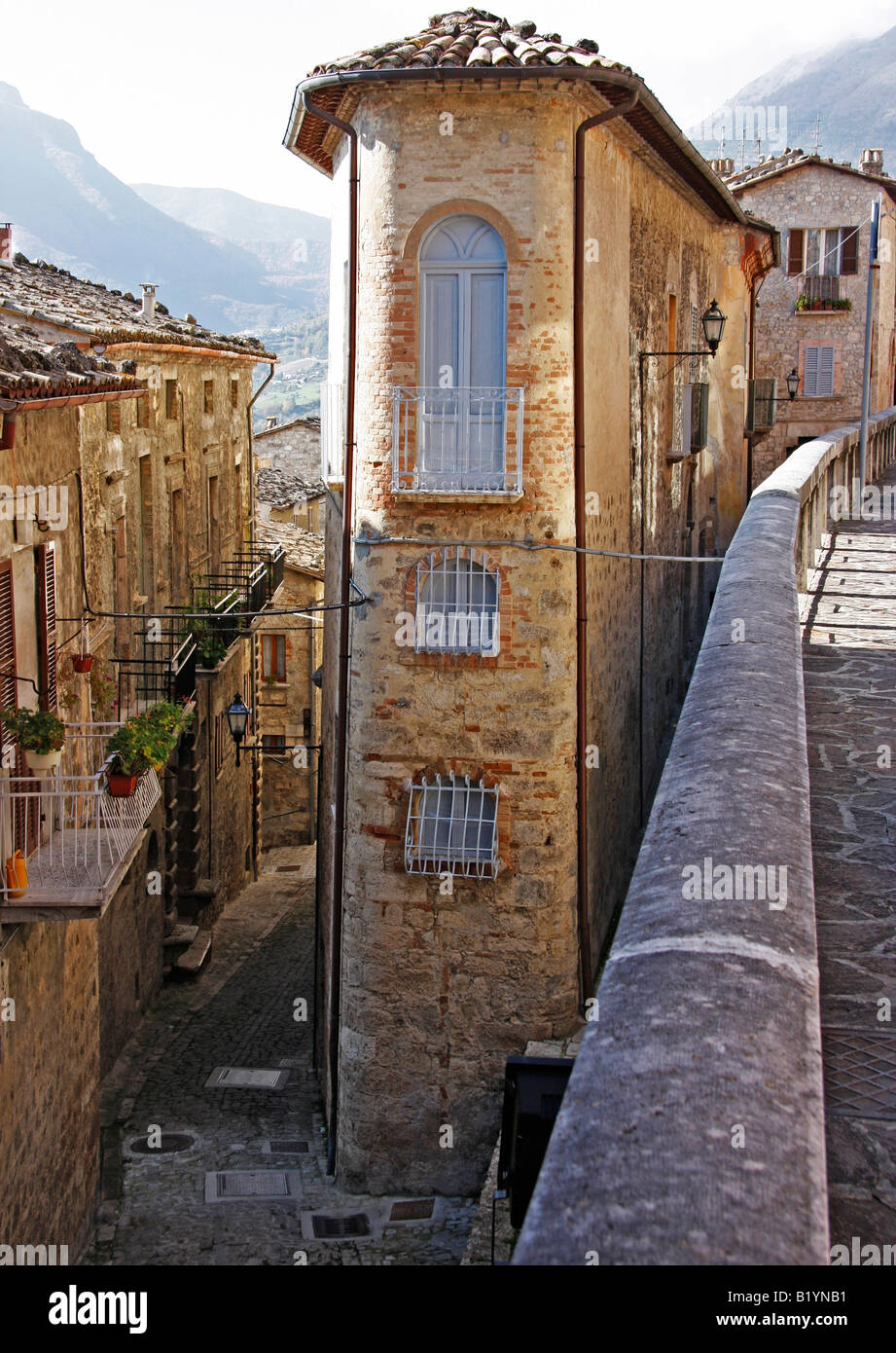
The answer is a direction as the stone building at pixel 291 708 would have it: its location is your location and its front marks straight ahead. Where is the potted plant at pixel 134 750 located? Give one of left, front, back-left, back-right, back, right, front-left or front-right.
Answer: front

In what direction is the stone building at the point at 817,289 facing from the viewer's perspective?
toward the camera

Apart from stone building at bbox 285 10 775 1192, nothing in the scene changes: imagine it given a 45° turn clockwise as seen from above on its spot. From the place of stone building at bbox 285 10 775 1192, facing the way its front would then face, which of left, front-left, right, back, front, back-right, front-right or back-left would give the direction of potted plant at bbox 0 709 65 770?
front

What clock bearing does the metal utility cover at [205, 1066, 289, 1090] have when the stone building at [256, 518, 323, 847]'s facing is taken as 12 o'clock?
The metal utility cover is roughly at 12 o'clock from the stone building.

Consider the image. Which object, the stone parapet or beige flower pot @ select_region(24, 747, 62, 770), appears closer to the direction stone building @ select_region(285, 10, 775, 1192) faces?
the stone parapet

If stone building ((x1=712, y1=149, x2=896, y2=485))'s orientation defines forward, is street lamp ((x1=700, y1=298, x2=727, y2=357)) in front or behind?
in front

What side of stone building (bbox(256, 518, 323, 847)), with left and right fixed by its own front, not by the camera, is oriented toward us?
front

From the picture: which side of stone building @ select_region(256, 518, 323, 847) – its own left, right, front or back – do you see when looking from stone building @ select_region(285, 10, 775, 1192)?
front

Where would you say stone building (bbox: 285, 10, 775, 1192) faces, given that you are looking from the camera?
facing the viewer

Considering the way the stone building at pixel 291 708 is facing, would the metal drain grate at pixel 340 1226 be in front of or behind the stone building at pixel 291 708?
in front
